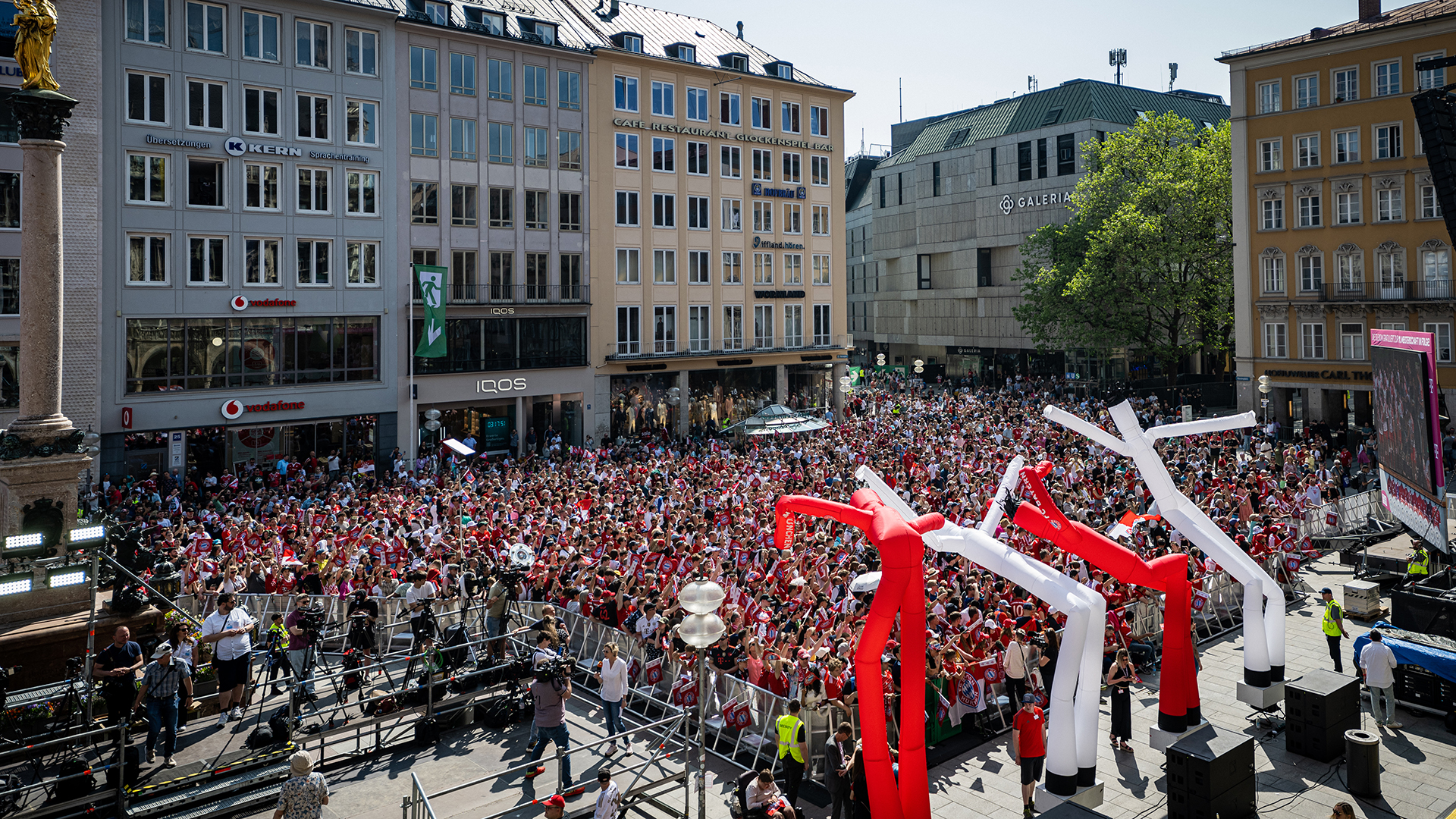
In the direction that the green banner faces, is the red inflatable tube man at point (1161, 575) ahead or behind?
ahead

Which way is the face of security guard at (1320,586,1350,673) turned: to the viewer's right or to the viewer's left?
to the viewer's left

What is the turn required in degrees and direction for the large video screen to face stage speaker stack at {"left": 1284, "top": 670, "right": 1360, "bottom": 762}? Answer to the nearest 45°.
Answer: approximately 45° to its left

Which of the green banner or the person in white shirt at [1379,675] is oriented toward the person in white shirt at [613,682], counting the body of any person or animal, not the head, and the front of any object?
the green banner

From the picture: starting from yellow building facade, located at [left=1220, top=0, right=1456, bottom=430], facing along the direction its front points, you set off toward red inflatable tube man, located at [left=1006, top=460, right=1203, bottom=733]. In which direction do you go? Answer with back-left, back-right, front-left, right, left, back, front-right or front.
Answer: front-left

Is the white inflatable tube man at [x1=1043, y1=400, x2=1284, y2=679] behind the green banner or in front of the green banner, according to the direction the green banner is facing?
in front

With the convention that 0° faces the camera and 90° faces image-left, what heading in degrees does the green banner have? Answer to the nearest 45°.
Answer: approximately 0°

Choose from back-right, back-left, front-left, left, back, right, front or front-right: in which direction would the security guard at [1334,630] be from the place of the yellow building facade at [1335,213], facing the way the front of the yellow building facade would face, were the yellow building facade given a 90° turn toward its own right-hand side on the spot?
back-left

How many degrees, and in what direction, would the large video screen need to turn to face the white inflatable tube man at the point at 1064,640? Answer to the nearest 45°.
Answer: approximately 45° to its left
